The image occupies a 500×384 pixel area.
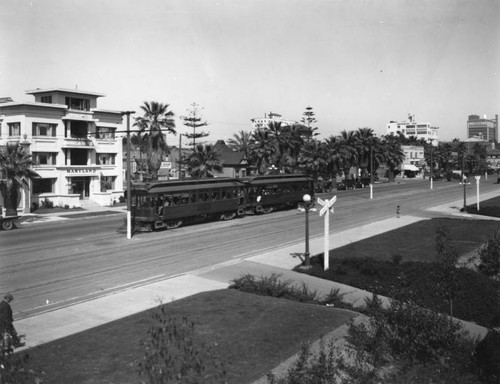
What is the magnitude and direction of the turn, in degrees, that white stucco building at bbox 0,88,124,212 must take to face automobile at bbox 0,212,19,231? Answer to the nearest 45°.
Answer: approximately 45° to its right

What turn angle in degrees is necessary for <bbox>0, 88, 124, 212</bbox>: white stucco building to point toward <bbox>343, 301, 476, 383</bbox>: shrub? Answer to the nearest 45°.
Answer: approximately 45° to its right

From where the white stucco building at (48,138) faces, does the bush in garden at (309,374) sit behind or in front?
in front

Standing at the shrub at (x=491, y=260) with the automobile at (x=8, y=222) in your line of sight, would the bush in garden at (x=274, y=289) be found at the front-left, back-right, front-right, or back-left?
front-left

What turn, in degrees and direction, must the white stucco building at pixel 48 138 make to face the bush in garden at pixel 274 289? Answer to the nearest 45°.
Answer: approximately 45° to its right

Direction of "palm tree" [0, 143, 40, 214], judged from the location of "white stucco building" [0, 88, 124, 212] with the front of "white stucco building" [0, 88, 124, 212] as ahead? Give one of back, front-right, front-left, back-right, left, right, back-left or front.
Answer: front-right

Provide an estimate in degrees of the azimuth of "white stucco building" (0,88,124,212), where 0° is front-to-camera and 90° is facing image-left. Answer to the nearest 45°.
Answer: approximately 315°
